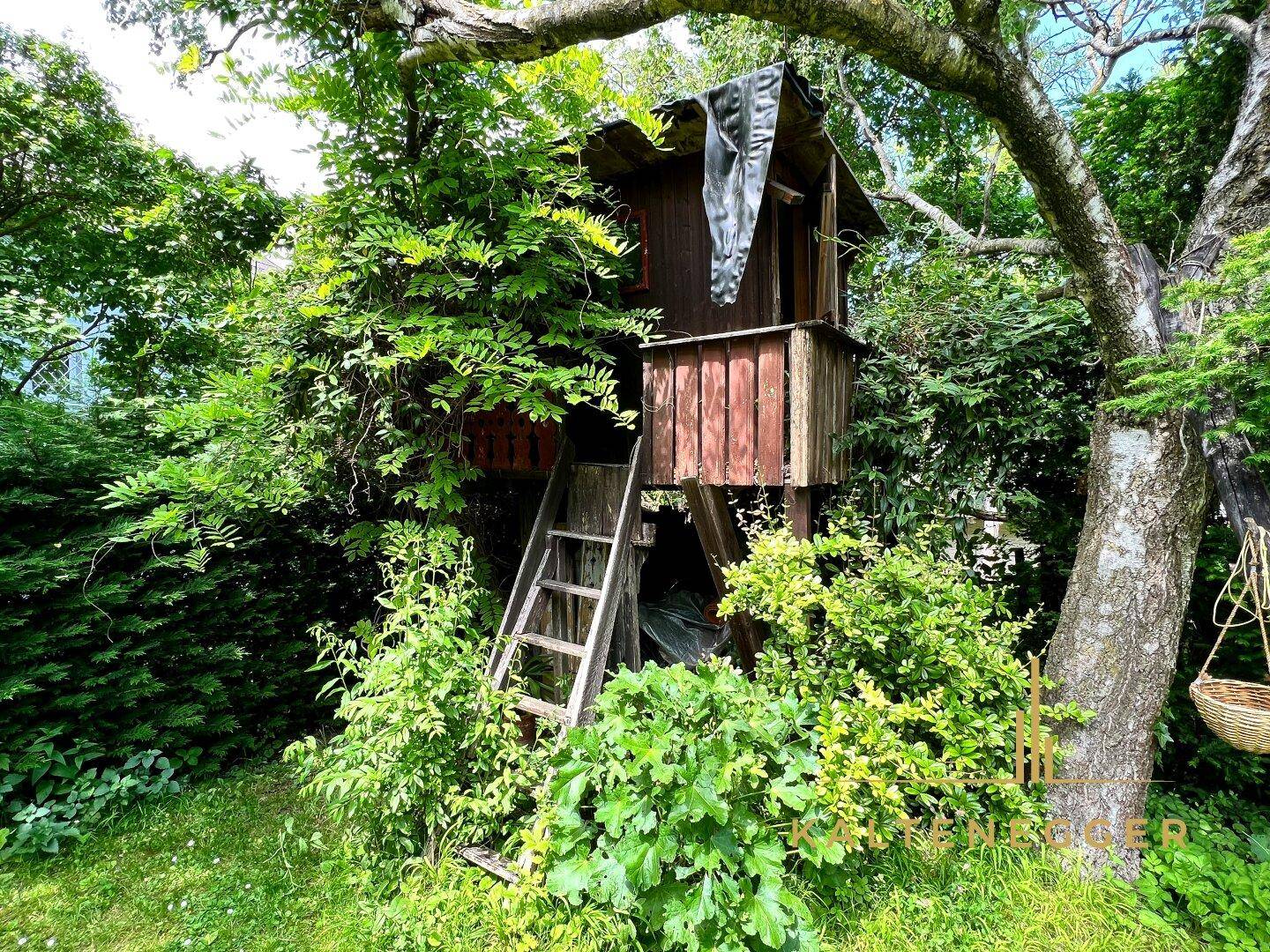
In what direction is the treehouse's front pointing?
toward the camera

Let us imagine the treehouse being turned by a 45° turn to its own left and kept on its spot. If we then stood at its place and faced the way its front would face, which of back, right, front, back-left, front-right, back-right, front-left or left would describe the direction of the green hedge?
back-right

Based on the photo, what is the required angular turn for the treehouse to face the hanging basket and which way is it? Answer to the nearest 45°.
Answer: approximately 45° to its left

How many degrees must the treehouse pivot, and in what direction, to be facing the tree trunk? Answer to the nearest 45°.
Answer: approximately 90° to its left
